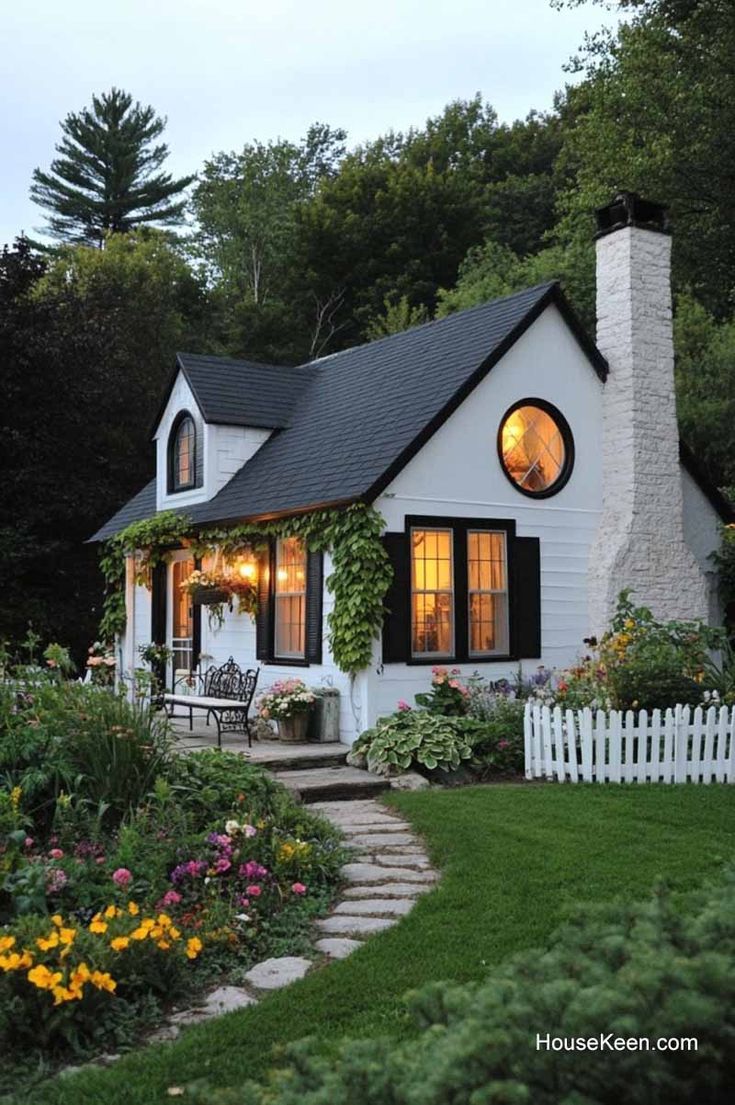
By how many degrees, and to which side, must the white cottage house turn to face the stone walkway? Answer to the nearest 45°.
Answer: approximately 45° to its left

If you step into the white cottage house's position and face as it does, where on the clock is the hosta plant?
The hosta plant is roughly at 11 o'clock from the white cottage house.

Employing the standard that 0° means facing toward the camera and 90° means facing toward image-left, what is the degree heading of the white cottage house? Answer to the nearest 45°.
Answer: approximately 45°
